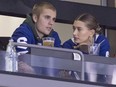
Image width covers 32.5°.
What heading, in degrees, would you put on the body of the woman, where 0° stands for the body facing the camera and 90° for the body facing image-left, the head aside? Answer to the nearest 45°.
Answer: approximately 45°

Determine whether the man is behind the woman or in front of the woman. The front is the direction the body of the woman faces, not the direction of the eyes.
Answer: in front

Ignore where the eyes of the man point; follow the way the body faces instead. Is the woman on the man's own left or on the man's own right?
on the man's own left

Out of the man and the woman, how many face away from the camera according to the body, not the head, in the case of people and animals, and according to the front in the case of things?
0

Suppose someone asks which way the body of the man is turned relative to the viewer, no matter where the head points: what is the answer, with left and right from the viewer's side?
facing the viewer and to the right of the viewer

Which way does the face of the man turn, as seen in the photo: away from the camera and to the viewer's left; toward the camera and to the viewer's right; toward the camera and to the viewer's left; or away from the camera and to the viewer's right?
toward the camera and to the viewer's right
